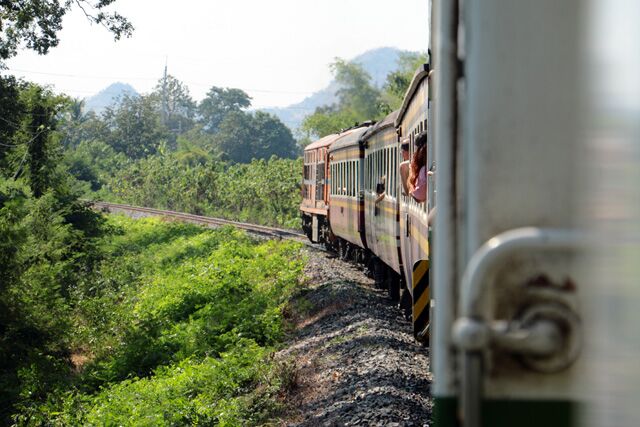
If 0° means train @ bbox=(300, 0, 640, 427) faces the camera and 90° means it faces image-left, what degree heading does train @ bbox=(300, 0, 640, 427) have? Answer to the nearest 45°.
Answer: approximately 135°

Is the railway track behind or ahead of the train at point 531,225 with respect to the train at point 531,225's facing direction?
ahead

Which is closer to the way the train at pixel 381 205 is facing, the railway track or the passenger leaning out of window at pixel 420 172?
the railway track
